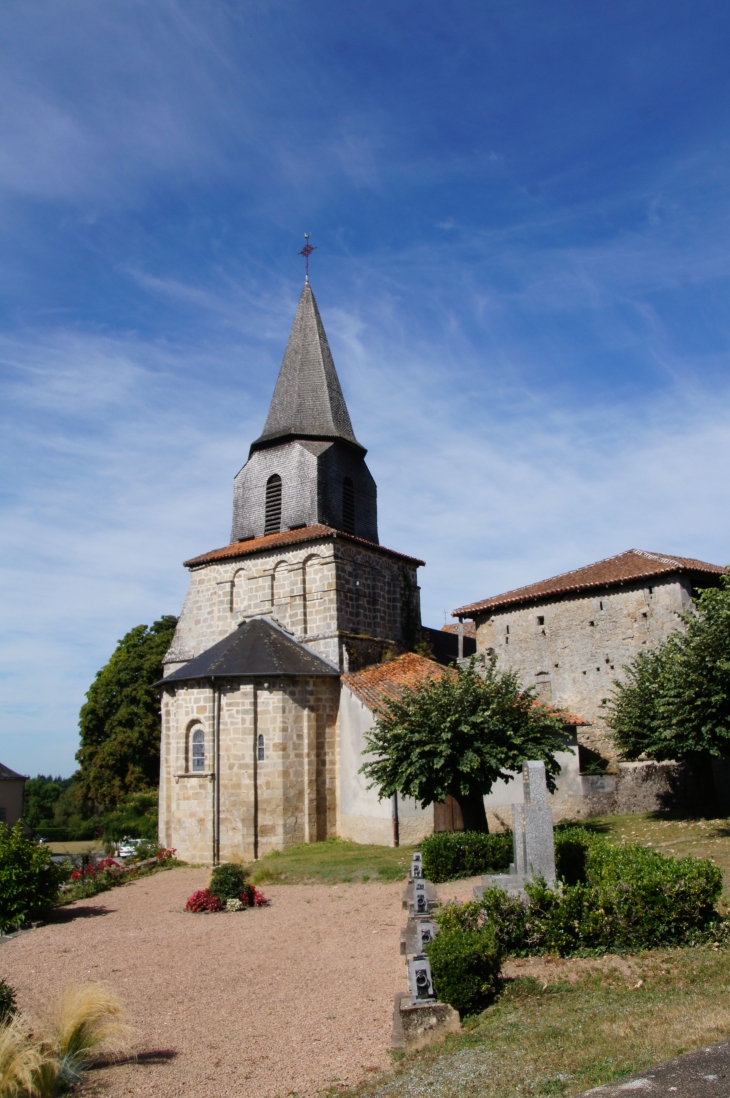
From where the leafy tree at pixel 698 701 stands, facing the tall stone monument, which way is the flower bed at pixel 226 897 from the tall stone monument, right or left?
right

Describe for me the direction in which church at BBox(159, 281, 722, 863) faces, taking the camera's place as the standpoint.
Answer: facing away from the viewer and to the right of the viewer

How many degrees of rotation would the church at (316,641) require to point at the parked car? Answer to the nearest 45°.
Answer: approximately 90° to its left

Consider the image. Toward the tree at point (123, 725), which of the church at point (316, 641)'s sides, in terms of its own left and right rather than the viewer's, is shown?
left

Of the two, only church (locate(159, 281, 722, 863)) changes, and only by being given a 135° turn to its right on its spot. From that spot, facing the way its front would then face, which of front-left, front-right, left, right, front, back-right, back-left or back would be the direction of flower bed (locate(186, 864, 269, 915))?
front

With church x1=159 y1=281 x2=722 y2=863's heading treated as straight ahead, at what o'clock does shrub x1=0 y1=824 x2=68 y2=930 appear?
The shrub is roughly at 5 o'clock from the church.

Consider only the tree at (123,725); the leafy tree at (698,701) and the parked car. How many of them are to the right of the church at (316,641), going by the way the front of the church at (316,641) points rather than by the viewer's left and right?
1

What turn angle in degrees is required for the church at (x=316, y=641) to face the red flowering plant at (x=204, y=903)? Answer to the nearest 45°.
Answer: approximately 135° to its right
